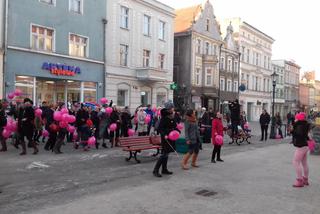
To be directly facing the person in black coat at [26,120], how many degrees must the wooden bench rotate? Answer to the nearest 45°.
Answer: approximately 135° to its right

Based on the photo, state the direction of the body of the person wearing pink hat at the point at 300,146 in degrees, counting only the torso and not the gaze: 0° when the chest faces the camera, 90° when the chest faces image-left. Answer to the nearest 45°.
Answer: approximately 135°

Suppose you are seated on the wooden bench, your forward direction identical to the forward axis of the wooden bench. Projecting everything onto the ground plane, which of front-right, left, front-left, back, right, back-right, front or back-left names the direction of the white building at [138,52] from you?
back-left

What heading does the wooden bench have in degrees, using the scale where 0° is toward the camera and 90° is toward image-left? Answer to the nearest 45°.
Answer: approximately 315°

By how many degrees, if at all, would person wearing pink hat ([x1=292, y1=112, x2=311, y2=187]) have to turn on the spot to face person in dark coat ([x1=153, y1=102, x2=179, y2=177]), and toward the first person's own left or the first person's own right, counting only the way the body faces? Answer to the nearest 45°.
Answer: approximately 45° to the first person's own left

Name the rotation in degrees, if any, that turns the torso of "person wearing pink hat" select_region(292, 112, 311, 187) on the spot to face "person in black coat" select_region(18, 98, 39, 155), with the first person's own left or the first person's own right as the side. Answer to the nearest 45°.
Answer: approximately 45° to the first person's own left
